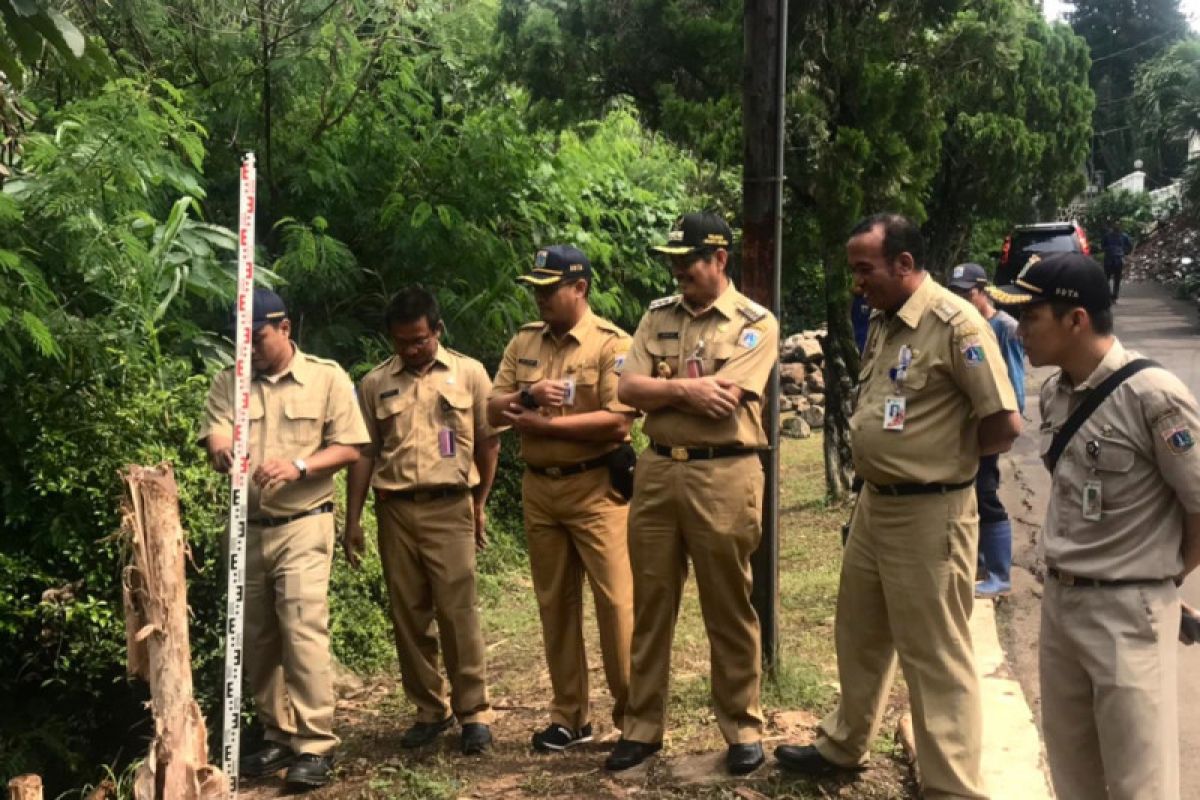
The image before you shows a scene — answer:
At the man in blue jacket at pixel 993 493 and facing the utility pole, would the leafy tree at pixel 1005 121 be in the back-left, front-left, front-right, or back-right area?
back-right

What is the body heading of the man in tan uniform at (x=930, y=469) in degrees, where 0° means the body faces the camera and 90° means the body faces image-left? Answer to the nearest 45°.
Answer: approximately 45°

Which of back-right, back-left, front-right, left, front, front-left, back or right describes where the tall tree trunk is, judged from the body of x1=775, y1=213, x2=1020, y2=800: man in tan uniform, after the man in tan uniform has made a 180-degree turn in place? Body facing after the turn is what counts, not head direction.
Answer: front-left

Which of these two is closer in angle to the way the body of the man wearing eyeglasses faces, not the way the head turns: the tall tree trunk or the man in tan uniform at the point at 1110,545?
the man in tan uniform

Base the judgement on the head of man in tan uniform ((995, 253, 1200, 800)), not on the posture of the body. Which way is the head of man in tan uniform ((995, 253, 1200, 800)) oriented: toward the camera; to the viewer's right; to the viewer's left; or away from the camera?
to the viewer's left

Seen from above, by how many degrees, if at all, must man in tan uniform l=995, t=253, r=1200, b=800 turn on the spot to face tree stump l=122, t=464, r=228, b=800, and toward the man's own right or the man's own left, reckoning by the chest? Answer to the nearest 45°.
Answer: approximately 45° to the man's own right

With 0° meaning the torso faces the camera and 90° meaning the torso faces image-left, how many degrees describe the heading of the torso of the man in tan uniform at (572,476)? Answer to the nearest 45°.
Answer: approximately 45°
